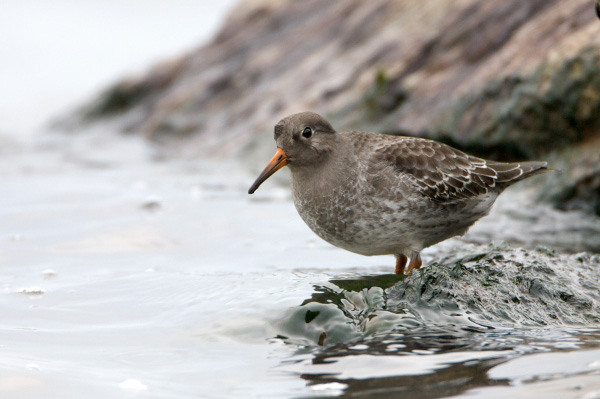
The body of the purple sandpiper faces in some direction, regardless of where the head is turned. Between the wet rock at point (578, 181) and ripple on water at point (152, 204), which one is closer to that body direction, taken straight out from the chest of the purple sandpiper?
the ripple on water

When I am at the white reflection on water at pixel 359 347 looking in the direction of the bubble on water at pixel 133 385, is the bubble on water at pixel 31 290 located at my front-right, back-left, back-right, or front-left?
front-right

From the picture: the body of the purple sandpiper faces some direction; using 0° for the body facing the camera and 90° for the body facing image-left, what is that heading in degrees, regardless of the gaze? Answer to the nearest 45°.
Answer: approximately 90°

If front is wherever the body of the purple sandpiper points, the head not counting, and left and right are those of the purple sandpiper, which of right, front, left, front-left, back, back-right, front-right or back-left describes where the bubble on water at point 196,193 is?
front-right

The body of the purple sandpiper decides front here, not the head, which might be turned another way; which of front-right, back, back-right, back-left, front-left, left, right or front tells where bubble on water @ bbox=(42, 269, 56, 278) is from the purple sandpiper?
front

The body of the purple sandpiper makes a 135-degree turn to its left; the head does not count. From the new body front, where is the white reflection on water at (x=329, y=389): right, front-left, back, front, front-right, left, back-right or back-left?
front-right

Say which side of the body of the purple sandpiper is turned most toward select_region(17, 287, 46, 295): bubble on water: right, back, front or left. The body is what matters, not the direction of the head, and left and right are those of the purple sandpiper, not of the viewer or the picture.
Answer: front

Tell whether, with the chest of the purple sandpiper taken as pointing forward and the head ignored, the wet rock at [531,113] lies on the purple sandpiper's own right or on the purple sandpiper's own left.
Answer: on the purple sandpiper's own right
